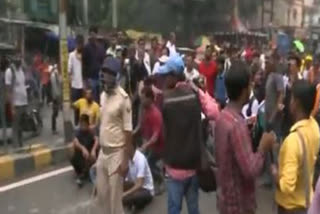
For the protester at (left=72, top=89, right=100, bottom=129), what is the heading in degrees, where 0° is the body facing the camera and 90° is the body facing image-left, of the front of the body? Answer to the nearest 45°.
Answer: approximately 0°

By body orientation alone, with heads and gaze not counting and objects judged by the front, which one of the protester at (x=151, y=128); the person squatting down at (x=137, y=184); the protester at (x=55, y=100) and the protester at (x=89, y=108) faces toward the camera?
the protester at (x=89, y=108)

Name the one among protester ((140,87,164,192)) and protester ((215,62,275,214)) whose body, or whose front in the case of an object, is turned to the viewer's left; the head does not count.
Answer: protester ((140,87,164,192))

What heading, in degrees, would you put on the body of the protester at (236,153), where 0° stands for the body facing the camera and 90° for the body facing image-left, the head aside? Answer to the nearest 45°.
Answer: approximately 225°

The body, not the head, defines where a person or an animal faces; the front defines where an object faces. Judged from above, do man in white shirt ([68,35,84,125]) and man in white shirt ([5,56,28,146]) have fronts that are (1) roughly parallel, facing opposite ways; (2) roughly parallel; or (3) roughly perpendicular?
roughly parallel

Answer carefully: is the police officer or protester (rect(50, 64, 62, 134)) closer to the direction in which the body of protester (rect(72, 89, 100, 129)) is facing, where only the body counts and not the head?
the police officer

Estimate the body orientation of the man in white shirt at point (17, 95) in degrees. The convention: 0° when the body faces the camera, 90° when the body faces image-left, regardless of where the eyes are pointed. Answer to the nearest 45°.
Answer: approximately 315°

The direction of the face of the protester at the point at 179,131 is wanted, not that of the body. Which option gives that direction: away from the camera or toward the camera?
away from the camera

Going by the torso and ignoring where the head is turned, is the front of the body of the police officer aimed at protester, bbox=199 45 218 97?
no

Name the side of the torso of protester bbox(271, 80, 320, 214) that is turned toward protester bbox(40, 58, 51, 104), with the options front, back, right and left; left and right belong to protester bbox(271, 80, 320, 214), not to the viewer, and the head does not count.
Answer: front

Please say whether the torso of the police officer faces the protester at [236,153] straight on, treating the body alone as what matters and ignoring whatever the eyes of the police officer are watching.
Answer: no

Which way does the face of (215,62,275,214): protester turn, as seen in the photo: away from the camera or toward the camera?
away from the camera

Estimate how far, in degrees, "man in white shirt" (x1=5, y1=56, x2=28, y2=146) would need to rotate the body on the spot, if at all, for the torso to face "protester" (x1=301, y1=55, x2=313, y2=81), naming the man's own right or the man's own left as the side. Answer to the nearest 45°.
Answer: approximately 45° to the man's own left

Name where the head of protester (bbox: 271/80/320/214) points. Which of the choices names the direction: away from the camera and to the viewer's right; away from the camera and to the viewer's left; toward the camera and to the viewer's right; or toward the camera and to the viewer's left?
away from the camera and to the viewer's left

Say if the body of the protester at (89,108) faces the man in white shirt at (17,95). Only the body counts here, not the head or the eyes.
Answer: no

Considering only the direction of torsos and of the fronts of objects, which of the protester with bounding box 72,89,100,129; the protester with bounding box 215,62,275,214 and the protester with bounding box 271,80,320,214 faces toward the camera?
the protester with bounding box 72,89,100,129
